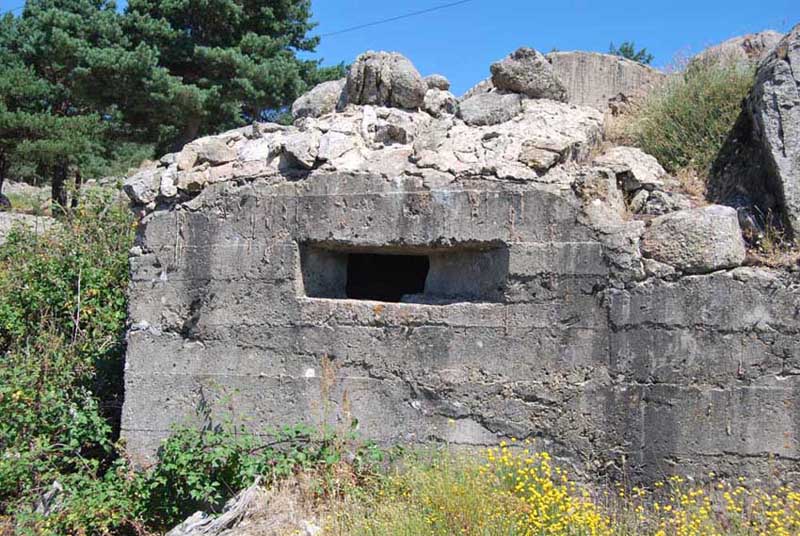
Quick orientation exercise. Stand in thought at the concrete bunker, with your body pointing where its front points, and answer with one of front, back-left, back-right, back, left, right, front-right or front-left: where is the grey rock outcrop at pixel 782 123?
left

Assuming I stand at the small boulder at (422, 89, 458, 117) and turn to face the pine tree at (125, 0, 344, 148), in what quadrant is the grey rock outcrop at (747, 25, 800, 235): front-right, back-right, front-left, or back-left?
back-right

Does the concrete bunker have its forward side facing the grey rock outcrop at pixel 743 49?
no

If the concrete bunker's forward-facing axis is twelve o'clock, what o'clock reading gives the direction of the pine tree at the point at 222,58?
The pine tree is roughly at 5 o'clock from the concrete bunker.

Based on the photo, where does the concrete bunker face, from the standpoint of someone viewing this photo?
facing the viewer

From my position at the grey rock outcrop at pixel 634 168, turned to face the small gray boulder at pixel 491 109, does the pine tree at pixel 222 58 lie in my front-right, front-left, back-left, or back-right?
front-right
